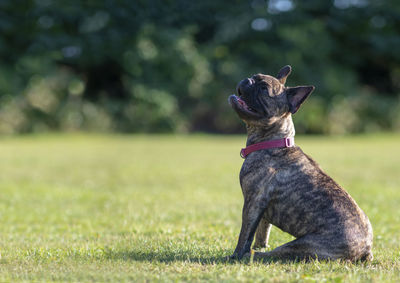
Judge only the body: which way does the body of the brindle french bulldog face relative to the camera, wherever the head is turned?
to the viewer's left
